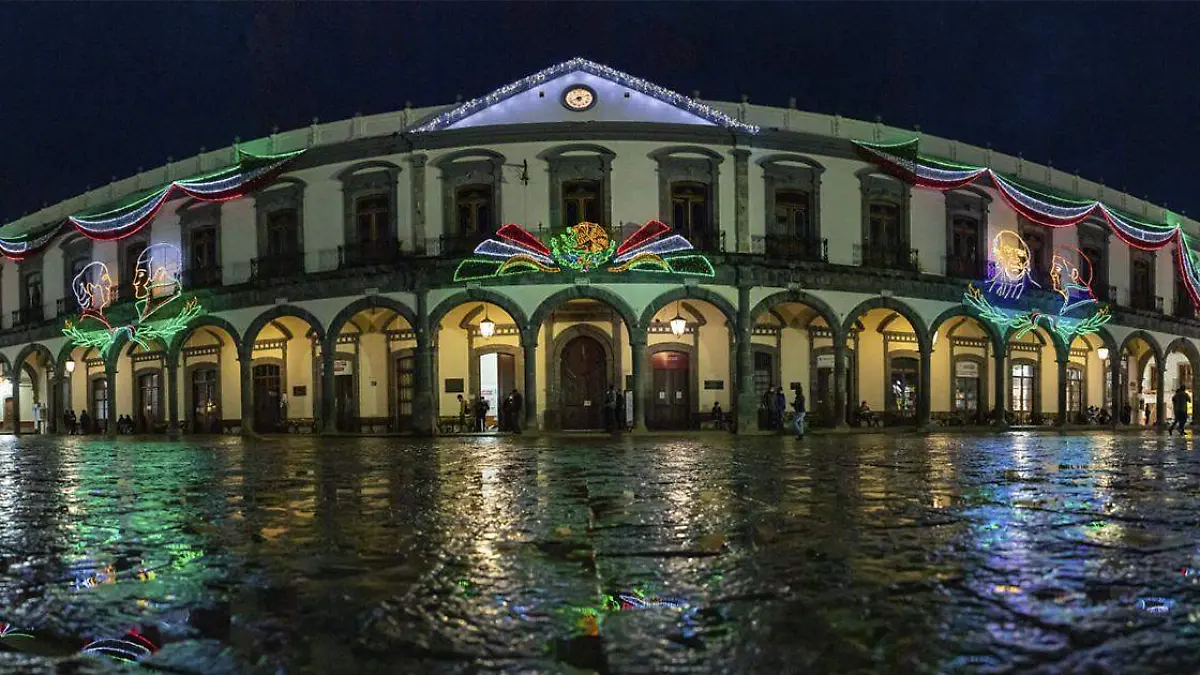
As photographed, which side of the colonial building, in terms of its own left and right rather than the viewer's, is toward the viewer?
front
